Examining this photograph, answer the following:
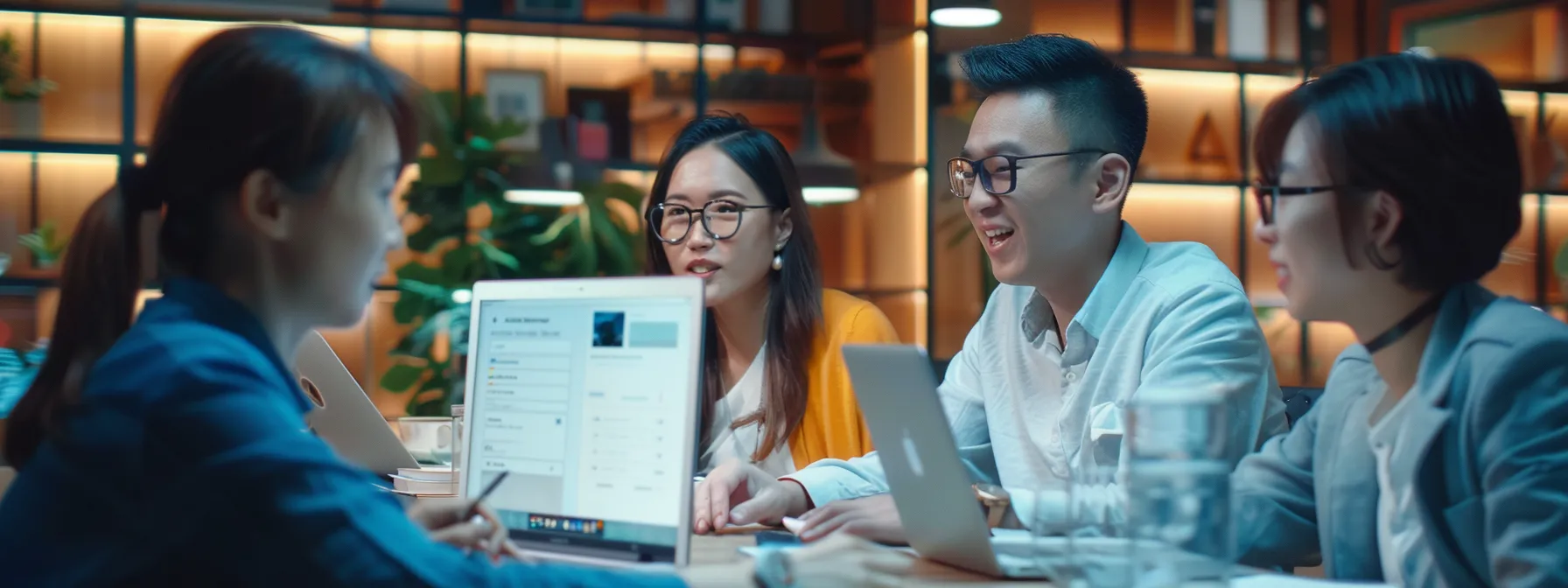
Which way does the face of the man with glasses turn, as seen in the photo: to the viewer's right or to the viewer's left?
to the viewer's left

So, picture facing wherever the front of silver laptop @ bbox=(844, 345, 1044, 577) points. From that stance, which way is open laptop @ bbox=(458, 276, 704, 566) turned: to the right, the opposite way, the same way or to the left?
the opposite way

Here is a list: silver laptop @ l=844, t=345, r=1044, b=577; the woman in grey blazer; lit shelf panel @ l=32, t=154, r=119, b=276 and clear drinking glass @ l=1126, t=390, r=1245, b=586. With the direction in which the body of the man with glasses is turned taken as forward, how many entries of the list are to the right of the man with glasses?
1

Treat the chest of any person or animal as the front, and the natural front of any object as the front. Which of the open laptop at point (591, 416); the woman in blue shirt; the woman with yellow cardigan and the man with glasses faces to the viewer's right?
the woman in blue shirt

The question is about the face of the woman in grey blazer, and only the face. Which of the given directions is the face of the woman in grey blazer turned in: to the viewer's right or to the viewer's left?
to the viewer's left

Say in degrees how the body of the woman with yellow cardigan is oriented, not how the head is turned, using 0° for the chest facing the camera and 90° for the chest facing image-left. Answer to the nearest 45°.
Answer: approximately 45°

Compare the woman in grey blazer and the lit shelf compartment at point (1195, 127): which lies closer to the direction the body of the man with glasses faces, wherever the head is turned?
the woman in grey blazer

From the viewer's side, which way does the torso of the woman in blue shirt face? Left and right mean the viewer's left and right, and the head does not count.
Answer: facing to the right of the viewer

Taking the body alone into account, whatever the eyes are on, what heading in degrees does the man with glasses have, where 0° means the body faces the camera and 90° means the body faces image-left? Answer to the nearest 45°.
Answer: approximately 45°

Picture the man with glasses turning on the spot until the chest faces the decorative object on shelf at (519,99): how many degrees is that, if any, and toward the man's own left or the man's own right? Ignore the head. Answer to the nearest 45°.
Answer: approximately 90° to the man's own right

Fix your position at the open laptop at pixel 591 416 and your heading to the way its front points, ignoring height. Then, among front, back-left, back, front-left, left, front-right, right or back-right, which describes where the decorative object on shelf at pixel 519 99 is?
back-right

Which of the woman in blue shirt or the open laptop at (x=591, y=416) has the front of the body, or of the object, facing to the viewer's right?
the woman in blue shirt
